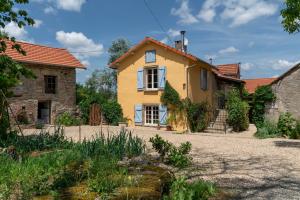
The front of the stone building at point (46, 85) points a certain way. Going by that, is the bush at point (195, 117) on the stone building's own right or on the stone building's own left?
on the stone building's own left

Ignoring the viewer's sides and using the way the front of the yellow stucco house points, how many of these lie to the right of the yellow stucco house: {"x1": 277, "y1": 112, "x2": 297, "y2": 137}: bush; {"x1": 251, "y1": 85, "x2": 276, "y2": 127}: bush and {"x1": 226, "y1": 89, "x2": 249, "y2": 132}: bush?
0

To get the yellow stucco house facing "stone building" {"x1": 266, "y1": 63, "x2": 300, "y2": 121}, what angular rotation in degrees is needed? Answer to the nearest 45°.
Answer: approximately 90° to its left

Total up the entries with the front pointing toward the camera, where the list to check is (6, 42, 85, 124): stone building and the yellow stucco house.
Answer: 2

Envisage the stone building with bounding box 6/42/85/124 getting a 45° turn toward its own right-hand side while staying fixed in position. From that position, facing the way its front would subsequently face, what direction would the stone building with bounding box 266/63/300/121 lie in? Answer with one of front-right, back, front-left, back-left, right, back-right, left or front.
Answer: left

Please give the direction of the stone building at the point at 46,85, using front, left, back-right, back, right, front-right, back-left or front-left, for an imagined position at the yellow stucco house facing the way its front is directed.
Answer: right

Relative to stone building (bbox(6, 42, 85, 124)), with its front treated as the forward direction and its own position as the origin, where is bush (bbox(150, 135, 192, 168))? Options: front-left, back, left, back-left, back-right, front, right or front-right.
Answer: front

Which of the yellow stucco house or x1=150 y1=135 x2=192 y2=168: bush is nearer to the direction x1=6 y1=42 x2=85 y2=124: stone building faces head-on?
the bush

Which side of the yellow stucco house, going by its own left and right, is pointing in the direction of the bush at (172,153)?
front

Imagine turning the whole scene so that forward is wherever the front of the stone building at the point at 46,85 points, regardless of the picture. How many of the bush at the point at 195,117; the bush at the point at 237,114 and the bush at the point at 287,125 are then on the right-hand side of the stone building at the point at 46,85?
0

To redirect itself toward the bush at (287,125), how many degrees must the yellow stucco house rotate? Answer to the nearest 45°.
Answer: approximately 45° to its left

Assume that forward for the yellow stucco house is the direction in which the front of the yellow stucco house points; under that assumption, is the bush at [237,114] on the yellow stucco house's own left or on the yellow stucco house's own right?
on the yellow stucco house's own left

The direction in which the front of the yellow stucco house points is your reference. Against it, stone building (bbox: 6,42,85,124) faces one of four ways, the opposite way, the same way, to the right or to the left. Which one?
the same way

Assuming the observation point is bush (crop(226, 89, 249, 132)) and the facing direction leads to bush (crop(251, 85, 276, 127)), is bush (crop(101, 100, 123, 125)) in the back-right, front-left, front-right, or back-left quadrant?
back-left

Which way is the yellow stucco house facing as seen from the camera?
toward the camera

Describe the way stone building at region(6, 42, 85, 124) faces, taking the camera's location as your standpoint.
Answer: facing the viewer

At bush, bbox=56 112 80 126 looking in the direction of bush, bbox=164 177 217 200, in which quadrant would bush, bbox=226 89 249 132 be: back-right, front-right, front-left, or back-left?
front-left

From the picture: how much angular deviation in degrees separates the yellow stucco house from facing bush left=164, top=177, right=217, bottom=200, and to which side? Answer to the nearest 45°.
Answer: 0° — it already faces it

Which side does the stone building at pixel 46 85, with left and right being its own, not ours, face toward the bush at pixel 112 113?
left

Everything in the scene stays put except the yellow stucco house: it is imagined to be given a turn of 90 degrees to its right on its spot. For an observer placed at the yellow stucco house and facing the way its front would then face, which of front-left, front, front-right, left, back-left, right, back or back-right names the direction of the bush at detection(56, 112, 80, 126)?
front
